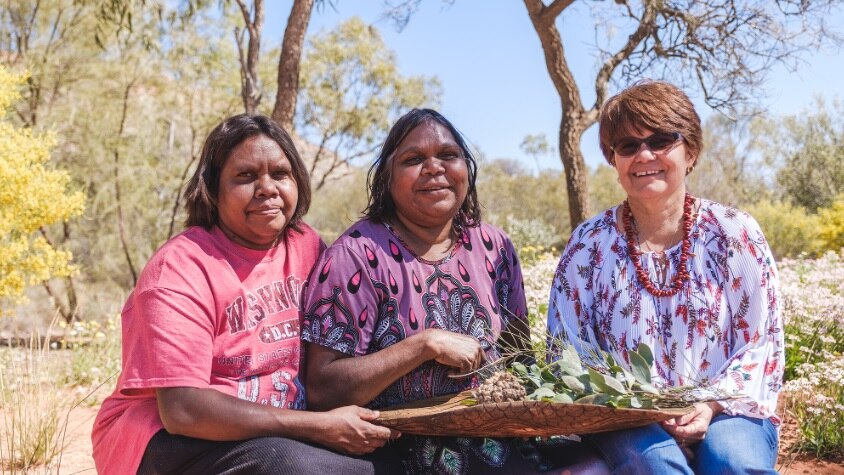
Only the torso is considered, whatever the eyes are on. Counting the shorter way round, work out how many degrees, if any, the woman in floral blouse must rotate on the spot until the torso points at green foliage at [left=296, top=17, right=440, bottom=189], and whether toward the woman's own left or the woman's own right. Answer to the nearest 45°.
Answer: approximately 135° to the woman's own right

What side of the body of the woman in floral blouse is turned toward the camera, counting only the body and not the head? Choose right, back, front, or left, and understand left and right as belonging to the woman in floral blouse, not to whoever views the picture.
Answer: front

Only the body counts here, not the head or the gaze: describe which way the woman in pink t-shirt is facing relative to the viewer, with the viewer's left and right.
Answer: facing the viewer and to the right of the viewer

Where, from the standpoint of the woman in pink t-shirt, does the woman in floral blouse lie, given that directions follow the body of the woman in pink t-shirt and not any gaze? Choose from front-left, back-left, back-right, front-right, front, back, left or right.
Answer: front-left

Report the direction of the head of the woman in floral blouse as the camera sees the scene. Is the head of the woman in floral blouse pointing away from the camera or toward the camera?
toward the camera

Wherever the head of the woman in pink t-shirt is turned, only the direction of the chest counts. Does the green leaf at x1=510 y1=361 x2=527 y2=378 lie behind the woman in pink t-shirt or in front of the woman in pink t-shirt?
in front

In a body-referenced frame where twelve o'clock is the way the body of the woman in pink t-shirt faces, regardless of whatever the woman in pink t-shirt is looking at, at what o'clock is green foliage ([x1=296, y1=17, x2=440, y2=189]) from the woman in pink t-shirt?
The green foliage is roughly at 8 o'clock from the woman in pink t-shirt.

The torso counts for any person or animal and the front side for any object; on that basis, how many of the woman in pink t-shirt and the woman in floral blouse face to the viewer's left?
0

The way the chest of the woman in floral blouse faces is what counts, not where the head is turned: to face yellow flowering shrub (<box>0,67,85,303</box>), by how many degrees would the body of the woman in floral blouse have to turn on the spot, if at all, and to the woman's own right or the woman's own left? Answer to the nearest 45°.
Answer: approximately 135° to the woman's own right

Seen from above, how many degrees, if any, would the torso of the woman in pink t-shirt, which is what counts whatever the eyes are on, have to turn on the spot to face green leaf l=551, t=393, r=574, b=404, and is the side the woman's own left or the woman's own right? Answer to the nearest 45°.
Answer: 0° — they already face it

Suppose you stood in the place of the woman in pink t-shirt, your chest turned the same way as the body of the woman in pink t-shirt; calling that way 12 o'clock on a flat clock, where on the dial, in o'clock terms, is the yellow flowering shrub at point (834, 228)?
The yellow flowering shrub is roughly at 9 o'clock from the woman in pink t-shirt.
